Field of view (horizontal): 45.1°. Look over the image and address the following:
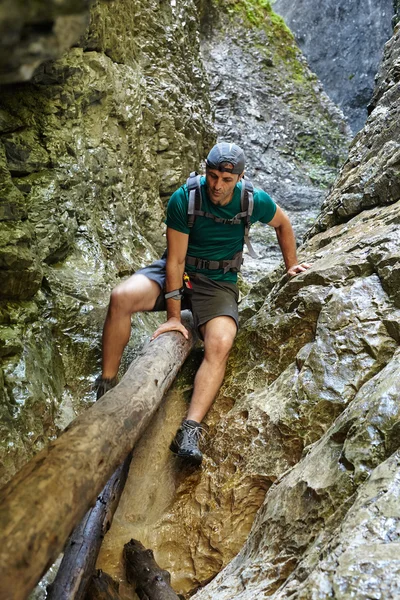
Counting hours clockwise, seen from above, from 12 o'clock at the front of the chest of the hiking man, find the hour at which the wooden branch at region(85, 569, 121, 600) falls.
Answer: The wooden branch is roughly at 1 o'clock from the hiking man.

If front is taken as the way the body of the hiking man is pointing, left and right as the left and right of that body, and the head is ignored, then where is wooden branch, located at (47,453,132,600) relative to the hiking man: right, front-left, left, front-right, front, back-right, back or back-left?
front-right

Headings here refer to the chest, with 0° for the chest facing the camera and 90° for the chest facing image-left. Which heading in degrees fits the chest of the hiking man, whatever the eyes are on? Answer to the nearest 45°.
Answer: approximately 0°

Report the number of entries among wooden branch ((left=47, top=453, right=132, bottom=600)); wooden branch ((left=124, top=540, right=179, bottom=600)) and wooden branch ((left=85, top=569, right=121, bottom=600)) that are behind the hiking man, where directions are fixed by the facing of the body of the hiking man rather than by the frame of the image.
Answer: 0

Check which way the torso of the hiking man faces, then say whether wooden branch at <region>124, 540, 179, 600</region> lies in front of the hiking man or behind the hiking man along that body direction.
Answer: in front
